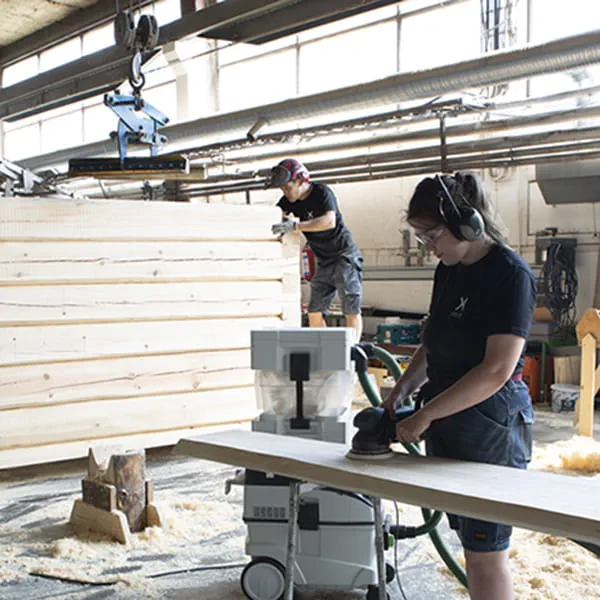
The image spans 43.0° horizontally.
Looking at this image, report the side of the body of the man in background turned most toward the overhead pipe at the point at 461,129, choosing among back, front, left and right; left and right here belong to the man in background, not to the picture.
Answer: back

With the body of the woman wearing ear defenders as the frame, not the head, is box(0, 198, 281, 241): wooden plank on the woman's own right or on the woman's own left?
on the woman's own right

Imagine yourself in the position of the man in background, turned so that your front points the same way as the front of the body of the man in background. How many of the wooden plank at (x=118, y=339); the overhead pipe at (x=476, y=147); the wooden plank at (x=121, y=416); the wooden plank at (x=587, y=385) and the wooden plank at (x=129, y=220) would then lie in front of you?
3

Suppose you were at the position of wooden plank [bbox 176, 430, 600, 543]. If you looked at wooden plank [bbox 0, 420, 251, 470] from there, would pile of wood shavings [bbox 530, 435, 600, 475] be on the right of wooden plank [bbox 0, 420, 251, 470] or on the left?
right

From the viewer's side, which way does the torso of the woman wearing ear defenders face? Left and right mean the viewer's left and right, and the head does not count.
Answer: facing the viewer and to the left of the viewer

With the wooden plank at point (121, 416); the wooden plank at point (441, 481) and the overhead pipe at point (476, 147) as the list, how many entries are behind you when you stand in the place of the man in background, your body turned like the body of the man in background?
1

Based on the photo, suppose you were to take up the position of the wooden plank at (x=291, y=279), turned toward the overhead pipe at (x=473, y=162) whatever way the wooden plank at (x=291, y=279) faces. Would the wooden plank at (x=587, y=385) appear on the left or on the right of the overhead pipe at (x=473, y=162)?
right

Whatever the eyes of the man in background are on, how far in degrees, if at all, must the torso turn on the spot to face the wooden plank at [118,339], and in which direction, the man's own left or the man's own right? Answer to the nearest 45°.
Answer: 0° — they already face it

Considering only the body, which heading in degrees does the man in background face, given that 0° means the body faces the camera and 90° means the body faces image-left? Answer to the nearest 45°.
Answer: approximately 45°

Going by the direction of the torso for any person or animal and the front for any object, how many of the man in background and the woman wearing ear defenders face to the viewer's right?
0

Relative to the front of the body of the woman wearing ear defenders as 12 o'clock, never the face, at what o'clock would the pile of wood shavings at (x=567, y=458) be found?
The pile of wood shavings is roughly at 5 o'clock from the woman wearing ear defenders.
